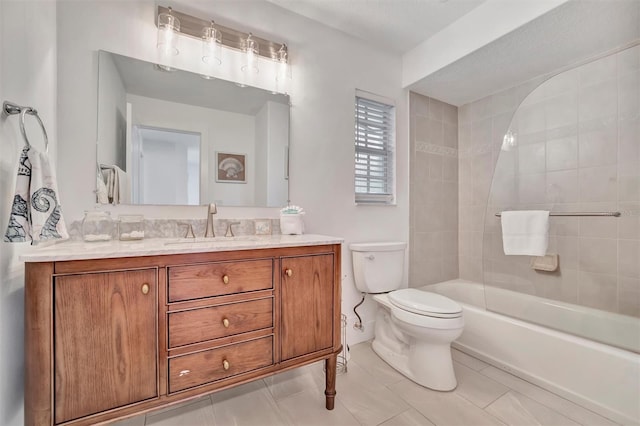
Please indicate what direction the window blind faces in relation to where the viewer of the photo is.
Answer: facing the viewer and to the right of the viewer

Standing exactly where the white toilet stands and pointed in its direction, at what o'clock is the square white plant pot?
The square white plant pot is roughly at 4 o'clock from the white toilet.

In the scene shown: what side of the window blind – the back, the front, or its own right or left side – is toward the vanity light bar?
right

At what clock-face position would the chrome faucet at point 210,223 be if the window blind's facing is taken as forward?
The chrome faucet is roughly at 3 o'clock from the window blind.

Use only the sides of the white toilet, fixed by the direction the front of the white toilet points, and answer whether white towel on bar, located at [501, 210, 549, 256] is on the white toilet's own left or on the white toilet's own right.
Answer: on the white toilet's own left

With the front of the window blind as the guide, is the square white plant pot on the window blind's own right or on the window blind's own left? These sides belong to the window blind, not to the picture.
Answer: on the window blind's own right

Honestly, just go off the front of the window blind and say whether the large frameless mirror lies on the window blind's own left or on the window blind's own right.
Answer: on the window blind's own right

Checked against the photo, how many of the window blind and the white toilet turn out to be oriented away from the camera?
0
